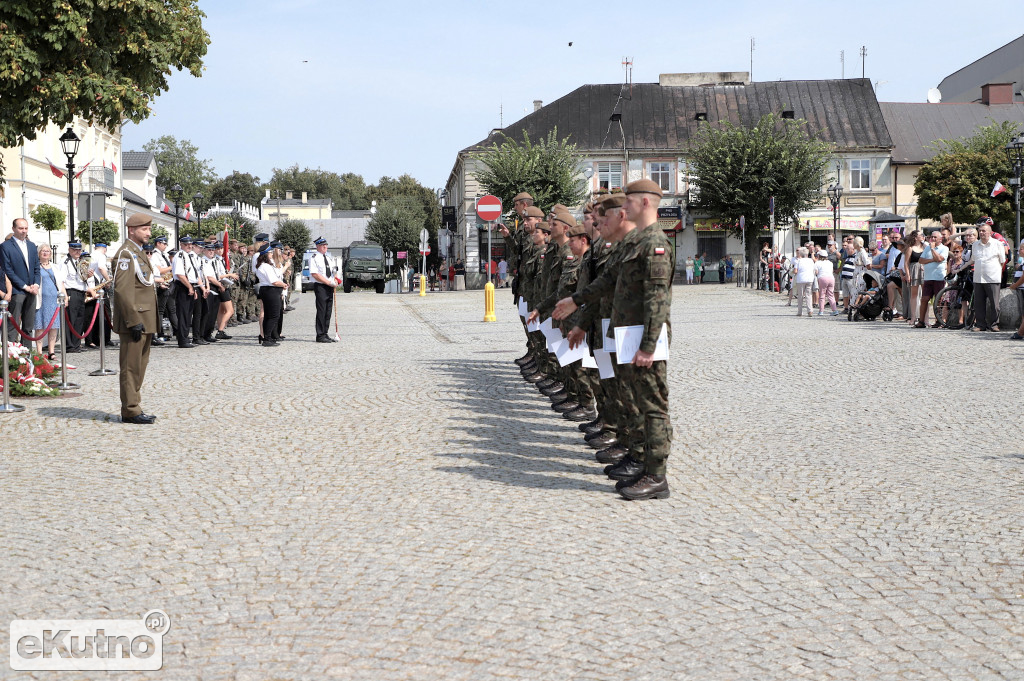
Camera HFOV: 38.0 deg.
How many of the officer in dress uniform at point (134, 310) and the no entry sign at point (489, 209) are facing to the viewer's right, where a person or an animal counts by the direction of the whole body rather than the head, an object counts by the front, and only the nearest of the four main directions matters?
1

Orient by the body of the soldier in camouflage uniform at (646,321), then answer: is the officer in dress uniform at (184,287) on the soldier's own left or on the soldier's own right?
on the soldier's own right

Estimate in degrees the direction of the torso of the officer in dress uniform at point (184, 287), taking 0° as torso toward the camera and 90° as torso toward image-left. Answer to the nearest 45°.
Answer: approximately 315°

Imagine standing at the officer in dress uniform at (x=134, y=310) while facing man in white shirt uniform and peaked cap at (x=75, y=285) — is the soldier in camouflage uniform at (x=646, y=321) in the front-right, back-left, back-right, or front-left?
back-right

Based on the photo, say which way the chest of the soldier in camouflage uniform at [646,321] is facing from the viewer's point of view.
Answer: to the viewer's left

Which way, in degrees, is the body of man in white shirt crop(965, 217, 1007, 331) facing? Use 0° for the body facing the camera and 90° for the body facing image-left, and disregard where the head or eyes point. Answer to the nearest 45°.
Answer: approximately 45°

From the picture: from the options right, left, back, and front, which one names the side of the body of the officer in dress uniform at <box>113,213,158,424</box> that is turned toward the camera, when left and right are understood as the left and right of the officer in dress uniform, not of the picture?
right
